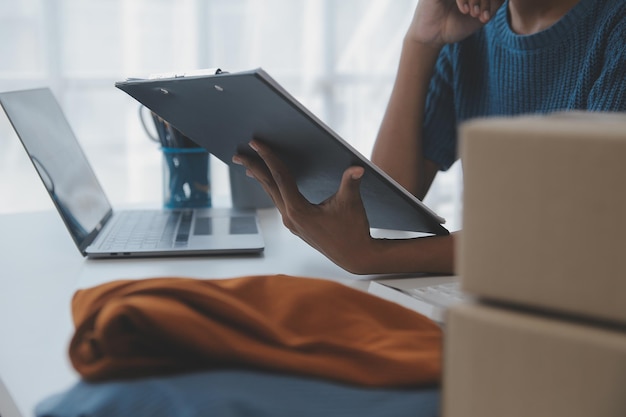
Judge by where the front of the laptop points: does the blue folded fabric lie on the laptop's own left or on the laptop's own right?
on the laptop's own right

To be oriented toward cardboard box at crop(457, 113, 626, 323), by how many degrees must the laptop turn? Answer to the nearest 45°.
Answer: approximately 90° to its right

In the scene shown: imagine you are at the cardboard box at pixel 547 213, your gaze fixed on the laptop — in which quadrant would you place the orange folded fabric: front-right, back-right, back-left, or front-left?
front-left

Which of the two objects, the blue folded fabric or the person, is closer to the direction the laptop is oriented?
the person

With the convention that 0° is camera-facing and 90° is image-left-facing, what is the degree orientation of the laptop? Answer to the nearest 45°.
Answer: approximately 270°

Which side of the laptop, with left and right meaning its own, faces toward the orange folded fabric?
right

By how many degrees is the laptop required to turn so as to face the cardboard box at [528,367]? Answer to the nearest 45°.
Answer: approximately 90° to its right
